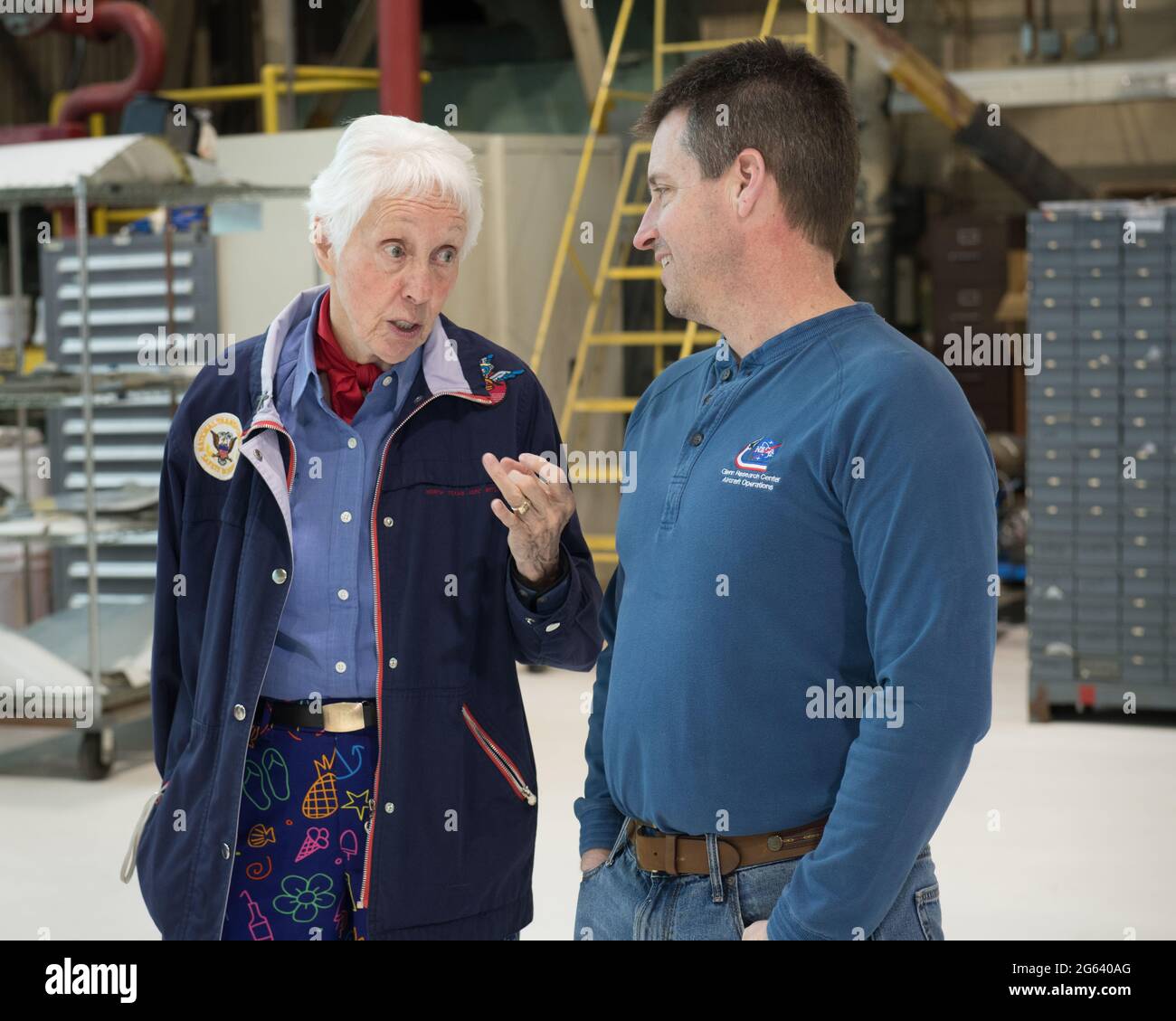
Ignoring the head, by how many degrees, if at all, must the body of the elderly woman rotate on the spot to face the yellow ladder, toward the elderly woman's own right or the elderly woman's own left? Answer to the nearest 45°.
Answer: approximately 180°

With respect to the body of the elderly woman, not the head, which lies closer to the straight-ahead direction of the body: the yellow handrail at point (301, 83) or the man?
the man

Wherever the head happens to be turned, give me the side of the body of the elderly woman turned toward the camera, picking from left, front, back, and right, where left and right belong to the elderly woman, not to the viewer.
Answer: front

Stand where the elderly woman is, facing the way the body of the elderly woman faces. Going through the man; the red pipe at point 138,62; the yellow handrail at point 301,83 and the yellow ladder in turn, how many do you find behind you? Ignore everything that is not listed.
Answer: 3

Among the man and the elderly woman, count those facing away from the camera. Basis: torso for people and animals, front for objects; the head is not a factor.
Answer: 0

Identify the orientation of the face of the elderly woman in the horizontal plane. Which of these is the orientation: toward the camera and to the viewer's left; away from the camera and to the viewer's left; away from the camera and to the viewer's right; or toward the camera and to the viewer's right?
toward the camera and to the viewer's right

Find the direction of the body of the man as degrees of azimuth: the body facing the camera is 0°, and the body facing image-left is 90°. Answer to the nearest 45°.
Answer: approximately 45°

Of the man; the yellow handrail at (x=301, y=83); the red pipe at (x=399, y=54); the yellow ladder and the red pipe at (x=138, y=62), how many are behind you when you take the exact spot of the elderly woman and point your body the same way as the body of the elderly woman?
4

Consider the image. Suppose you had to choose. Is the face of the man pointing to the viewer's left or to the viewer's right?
to the viewer's left

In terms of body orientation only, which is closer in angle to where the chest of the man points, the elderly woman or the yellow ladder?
the elderly woman

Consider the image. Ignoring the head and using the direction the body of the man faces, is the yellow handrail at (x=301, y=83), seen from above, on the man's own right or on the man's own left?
on the man's own right

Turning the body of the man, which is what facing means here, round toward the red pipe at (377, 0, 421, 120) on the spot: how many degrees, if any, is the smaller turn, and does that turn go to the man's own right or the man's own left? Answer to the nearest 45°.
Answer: approximately 135° to the man's own right

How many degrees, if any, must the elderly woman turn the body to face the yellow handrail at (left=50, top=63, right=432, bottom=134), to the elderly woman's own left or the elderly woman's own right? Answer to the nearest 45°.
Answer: approximately 180°

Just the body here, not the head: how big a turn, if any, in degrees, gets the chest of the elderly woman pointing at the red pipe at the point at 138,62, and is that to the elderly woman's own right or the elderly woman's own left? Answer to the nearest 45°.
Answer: approximately 180°
